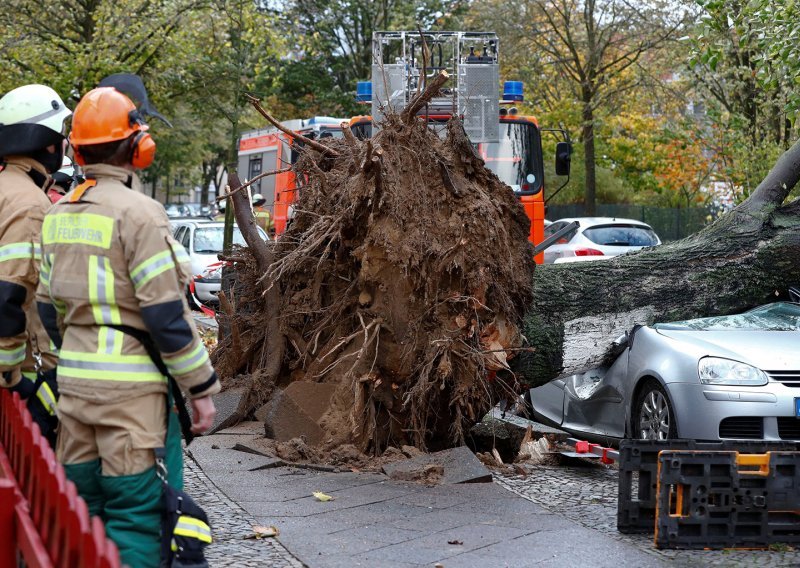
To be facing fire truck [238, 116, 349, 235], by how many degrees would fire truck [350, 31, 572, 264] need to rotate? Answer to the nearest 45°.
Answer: approximately 135° to its right

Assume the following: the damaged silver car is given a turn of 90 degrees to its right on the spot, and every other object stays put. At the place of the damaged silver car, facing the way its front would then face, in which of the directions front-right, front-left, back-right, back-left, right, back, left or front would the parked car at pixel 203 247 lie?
right

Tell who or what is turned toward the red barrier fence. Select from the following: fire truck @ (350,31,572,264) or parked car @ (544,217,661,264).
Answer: the fire truck

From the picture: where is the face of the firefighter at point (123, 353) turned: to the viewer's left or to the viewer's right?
to the viewer's right

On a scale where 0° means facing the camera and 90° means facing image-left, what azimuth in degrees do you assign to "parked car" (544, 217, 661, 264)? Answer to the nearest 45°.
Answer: approximately 135°

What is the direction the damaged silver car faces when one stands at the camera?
facing the viewer and to the right of the viewer

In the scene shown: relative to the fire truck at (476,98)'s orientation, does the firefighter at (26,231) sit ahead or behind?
ahead

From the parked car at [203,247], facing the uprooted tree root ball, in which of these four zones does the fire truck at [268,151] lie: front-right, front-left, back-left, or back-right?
back-left

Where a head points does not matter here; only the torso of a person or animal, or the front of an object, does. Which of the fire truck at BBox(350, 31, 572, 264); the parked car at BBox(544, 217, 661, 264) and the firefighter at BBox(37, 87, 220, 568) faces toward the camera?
the fire truck

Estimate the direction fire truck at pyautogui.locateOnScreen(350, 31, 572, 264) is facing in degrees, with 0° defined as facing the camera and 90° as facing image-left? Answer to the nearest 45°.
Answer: approximately 0°

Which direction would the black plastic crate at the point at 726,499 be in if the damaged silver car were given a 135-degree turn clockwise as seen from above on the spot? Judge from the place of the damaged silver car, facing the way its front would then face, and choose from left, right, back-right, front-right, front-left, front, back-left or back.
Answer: left

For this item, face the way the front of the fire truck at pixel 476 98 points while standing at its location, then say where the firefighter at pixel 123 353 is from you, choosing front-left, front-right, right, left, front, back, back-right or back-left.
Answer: front

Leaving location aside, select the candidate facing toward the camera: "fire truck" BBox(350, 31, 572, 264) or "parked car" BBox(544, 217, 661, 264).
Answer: the fire truck

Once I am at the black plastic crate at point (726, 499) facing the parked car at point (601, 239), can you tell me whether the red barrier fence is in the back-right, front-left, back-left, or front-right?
back-left

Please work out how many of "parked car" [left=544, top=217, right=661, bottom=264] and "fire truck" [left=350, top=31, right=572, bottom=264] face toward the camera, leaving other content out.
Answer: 1

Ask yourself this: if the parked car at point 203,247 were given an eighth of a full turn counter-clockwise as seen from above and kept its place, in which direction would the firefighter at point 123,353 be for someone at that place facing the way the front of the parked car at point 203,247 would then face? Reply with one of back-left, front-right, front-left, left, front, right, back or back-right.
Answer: right

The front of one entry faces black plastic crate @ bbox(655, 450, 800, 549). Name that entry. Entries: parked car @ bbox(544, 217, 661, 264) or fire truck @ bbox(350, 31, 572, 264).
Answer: the fire truck

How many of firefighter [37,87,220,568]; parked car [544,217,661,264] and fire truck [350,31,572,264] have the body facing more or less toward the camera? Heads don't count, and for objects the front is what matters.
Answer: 1

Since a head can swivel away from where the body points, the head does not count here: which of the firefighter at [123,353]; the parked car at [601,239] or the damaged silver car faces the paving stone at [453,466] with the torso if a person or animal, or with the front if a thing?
the firefighter
